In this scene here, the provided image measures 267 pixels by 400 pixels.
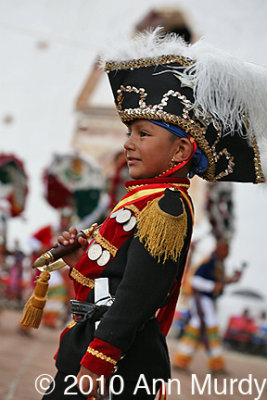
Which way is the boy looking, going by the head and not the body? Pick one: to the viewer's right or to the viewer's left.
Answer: to the viewer's left

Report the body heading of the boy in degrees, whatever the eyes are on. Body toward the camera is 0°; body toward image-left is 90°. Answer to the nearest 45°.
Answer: approximately 90°

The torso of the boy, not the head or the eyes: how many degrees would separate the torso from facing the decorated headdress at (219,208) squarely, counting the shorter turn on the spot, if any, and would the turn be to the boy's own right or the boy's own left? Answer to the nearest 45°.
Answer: approximately 90° to the boy's own right
